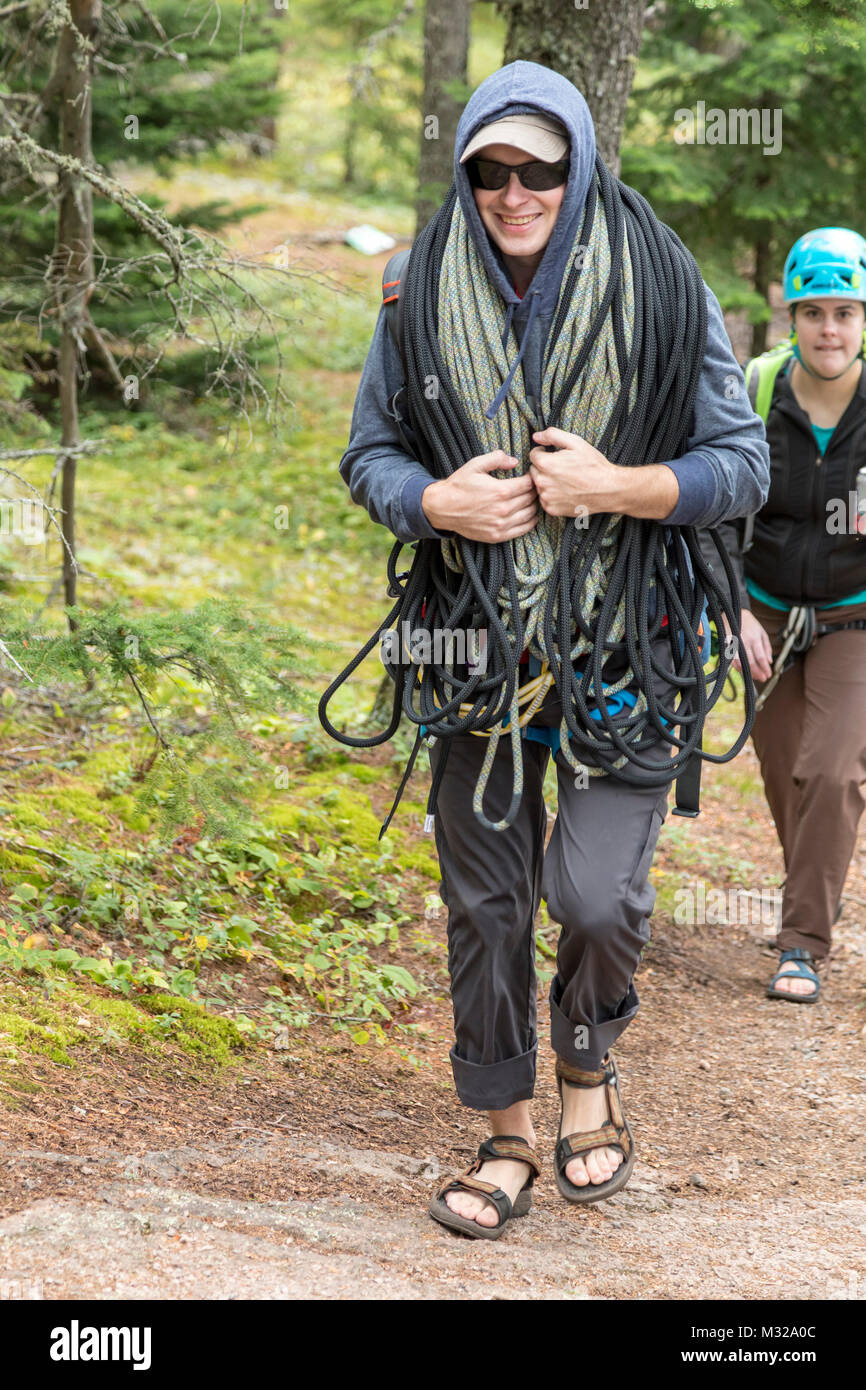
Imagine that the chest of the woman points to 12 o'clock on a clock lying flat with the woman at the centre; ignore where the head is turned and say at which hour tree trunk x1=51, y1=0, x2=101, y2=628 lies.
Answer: The tree trunk is roughly at 5 o'clock from the woman.

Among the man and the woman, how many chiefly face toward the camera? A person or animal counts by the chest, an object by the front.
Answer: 2

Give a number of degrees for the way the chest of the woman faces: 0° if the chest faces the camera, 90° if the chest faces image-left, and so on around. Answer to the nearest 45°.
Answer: approximately 0°

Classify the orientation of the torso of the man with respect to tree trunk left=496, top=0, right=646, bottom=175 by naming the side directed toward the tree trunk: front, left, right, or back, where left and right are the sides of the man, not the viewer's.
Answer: back

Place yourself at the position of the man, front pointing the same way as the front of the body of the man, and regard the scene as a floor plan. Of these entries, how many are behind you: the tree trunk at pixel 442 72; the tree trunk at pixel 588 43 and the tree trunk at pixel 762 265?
3

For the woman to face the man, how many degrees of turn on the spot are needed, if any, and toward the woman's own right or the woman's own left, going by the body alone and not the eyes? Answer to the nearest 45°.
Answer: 0° — they already face them
